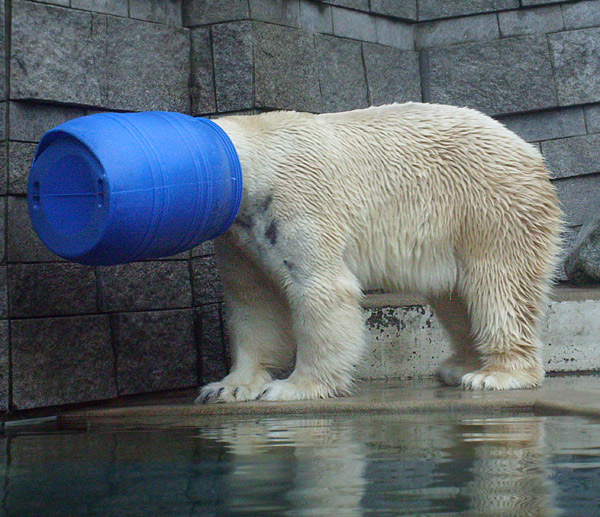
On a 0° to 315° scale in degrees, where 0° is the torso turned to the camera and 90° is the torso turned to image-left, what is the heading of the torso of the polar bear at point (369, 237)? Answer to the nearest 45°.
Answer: approximately 90°
